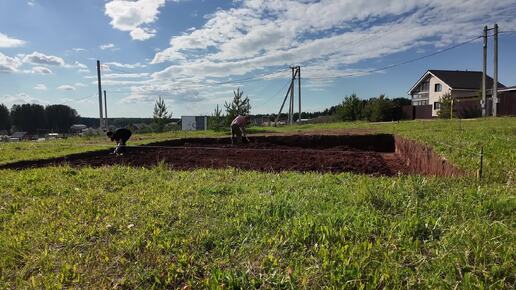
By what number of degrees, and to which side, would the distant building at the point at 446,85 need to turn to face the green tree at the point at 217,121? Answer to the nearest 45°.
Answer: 0° — it already faces it

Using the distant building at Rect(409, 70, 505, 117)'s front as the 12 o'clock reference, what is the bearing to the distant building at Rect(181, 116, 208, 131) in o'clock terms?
the distant building at Rect(181, 116, 208, 131) is roughly at 1 o'clock from the distant building at Rect(409, 70, 505, 117).

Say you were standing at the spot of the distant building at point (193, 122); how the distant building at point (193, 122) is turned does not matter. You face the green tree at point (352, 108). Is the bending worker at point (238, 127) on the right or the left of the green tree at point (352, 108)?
right

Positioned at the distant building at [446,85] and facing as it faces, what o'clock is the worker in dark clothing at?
The worker in dark clothing is roughly at 11 o'clock from the distant building.

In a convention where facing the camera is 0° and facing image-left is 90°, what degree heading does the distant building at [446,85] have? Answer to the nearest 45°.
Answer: approximately 45°

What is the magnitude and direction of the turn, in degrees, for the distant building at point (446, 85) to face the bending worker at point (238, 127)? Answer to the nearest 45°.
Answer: approximately 45° to its left
